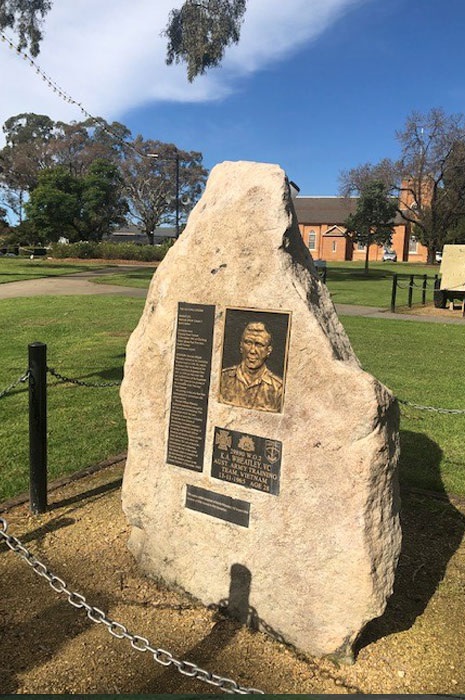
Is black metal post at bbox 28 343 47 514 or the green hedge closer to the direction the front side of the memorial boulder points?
the black metal post

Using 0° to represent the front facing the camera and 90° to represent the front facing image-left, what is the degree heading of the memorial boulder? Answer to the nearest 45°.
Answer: approximately 45°

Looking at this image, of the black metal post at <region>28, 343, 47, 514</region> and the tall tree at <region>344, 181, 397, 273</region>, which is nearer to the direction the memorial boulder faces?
the black metal post

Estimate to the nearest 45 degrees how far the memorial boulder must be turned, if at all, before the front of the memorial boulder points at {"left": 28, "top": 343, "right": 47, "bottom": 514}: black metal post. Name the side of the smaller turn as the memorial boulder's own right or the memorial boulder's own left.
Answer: approximately 90° to the memorial boulder's own right

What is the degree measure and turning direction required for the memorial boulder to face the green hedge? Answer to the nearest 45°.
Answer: approximately 135° to its right

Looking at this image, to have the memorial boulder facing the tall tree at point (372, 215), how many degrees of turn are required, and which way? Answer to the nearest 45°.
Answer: approximately 135° to its right
